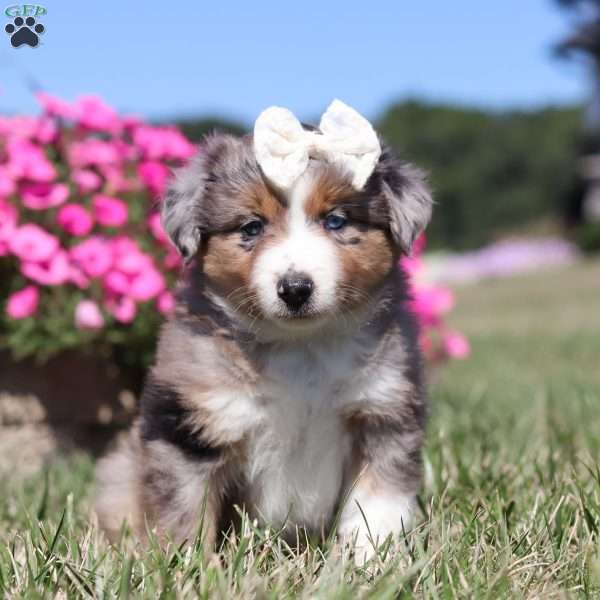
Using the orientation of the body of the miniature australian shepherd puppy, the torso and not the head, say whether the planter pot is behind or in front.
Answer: behind

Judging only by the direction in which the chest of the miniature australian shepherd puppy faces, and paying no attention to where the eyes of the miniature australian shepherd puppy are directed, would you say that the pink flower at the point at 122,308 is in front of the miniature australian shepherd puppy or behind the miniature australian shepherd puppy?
behind

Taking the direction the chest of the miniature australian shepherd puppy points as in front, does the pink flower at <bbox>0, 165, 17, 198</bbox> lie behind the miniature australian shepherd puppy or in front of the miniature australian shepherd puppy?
behind

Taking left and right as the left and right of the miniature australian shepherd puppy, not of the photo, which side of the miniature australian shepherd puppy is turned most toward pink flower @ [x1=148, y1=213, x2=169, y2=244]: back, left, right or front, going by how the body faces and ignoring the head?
back

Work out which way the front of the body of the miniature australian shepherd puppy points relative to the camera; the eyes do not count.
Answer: toward the camera

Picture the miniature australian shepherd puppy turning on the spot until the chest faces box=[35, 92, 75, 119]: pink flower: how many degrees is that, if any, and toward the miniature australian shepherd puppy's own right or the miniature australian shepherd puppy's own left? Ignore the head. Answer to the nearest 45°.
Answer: approximately 135° to the miniature australian shepherd puppy's own right

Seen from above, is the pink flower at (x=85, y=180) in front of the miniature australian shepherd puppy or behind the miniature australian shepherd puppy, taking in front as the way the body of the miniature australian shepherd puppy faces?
behind
